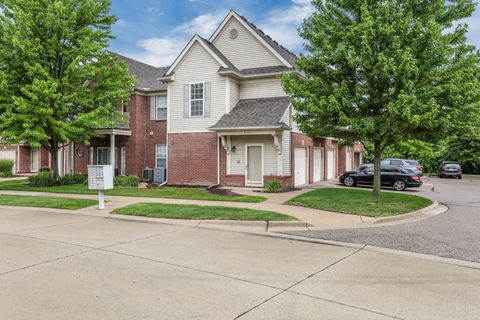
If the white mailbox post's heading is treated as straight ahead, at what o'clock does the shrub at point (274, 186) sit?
The shrub is roughly at 7 o'clock from the white mailbox post.

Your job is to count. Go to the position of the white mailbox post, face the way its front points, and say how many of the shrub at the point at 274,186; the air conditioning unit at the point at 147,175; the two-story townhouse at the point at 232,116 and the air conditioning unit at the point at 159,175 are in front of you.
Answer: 0

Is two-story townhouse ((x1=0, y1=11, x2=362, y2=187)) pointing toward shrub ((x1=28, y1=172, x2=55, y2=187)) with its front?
no

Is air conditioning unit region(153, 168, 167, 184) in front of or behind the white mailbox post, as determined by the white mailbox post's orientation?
behind

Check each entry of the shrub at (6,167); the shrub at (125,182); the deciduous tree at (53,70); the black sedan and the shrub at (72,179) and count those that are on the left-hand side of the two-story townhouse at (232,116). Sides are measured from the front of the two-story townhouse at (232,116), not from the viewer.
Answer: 1

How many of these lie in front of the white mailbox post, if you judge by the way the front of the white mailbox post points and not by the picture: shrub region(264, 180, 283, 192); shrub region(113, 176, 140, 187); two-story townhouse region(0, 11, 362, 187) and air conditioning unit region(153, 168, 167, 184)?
0

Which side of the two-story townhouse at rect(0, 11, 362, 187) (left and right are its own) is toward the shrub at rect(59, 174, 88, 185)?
right

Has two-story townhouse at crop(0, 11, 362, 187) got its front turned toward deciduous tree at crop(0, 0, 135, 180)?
no

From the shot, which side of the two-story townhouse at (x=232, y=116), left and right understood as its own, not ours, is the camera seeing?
front

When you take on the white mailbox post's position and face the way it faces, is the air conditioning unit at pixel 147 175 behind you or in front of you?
behind

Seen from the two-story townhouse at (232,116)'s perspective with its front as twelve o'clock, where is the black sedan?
The black sedan is roughly at 9 o'clock from the two-story townhouse.

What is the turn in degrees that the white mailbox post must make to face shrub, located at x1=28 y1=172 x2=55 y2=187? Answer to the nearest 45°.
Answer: approximately 135° to its right

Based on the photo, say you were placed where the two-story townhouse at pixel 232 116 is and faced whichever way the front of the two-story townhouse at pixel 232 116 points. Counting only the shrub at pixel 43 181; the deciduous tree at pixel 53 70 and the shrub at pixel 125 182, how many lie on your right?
3

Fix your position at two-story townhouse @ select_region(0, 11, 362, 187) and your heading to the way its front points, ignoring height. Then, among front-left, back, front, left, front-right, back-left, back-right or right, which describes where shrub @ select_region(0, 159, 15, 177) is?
back-right

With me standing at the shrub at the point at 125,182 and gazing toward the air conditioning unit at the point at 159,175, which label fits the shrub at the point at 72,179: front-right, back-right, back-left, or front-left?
back-left

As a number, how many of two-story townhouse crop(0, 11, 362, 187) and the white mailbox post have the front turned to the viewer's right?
0

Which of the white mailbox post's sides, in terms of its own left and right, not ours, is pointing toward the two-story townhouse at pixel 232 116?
back

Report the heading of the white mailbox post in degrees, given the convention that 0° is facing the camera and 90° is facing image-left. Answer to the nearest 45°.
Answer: approximately 45°

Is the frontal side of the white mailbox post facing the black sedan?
no

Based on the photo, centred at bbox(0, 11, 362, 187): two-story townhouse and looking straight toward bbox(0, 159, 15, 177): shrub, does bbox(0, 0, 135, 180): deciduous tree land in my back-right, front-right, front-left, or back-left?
front-left
